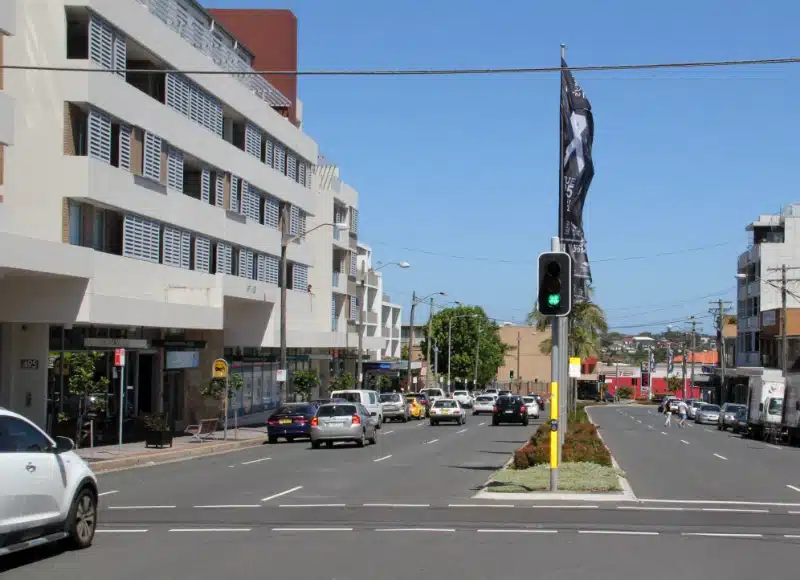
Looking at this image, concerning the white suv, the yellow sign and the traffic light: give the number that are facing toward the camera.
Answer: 2

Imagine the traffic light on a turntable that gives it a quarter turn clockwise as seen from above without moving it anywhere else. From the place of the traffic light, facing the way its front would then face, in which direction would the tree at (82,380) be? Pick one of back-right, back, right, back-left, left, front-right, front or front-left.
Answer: front-right

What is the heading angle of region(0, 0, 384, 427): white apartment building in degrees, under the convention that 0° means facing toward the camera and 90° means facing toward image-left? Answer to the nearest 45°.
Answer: approximately 315°

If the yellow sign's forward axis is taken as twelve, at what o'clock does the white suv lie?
The white suv is roughly at 12 o'clock from the yellow sign.

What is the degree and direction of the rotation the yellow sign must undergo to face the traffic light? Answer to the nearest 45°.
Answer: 0° — it already faces it

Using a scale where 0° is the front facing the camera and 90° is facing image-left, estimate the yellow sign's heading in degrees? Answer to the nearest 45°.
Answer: approximately 0°
